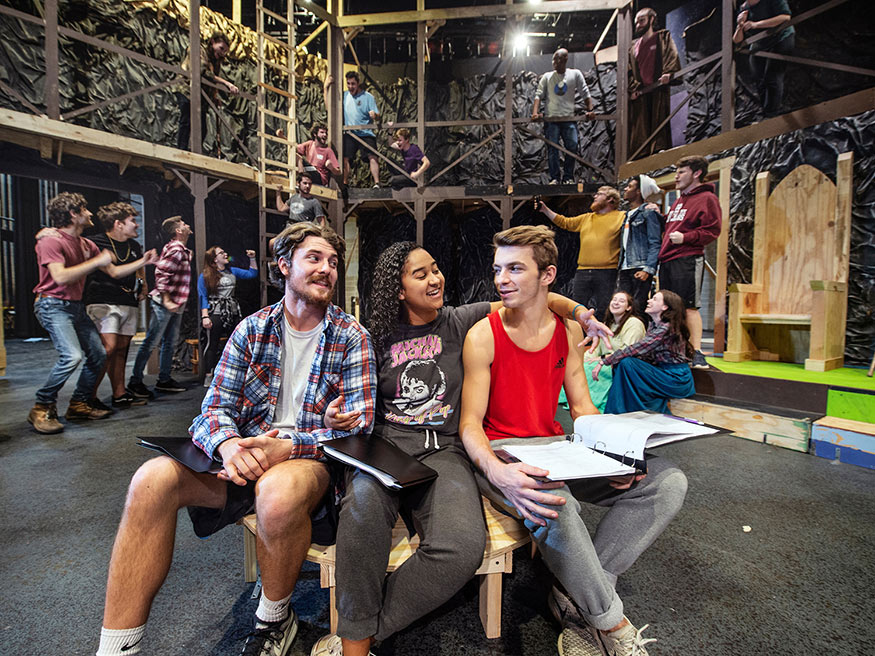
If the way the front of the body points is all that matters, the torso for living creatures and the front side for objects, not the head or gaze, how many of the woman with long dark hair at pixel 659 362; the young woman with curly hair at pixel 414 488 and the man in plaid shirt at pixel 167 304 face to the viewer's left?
1

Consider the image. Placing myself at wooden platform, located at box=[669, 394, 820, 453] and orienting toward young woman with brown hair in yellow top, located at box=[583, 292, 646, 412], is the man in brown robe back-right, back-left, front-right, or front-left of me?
front-right

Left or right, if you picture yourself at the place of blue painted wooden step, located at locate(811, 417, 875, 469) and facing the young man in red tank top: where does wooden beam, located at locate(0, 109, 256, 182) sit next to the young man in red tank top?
right

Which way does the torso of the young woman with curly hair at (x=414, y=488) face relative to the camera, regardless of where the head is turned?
toward the camera

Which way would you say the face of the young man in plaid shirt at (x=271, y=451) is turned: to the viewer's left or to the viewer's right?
to the viewer's right

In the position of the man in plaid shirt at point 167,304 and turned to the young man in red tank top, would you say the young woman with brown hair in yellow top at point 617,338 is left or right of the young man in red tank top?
left

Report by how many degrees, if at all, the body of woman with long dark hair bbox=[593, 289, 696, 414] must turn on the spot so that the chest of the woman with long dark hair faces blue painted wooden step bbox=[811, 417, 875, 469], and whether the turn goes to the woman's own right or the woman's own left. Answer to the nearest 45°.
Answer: approximately 180°

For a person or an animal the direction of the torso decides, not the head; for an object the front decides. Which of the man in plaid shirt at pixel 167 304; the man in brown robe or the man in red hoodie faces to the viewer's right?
the man in plaid shirt

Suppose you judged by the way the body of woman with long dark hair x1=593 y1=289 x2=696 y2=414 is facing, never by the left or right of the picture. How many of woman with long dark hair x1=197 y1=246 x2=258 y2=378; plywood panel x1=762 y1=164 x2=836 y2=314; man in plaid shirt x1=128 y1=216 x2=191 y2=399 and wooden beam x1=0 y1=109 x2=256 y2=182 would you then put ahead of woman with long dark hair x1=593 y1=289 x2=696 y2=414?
3

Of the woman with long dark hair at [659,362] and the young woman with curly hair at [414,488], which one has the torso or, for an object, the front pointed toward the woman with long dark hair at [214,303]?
the woman with long dark hair at [659,362]

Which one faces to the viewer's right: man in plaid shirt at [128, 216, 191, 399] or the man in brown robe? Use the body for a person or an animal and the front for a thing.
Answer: the man in plaid shirt

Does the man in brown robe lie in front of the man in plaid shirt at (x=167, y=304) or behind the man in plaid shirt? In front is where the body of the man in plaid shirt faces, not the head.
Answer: in front

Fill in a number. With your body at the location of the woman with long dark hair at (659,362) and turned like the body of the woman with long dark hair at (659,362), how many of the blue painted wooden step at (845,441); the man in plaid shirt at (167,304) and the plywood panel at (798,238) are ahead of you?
1

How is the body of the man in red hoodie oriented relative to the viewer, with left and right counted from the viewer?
facing the viewer and to the left of the viewer

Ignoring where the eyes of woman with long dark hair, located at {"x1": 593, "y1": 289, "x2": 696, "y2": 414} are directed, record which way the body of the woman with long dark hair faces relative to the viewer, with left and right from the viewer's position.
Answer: facing to the left of the viewer

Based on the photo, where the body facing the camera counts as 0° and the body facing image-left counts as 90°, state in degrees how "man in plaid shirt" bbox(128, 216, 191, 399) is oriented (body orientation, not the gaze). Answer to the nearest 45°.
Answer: approximately 270°

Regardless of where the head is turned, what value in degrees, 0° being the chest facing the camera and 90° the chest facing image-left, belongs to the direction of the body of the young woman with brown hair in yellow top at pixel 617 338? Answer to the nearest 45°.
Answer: approximately 45°

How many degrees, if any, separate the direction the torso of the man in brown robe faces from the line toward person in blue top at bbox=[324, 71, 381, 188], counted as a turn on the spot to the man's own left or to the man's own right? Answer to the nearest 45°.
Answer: approximately 45° to the man's own right
